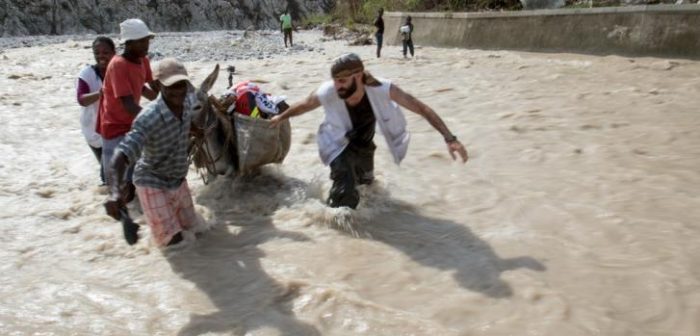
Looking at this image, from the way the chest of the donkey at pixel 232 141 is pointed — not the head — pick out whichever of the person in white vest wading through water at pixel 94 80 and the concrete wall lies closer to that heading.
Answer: the person in white vest wading through water

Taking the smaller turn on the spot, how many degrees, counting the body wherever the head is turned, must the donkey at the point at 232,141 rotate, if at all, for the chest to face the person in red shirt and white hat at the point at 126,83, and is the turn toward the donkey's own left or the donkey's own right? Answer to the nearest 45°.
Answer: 0° — it already faces them

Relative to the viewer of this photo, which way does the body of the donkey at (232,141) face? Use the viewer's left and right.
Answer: facing the viewer and to the left of the viewer

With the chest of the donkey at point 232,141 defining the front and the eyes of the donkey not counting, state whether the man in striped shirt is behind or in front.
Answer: in front

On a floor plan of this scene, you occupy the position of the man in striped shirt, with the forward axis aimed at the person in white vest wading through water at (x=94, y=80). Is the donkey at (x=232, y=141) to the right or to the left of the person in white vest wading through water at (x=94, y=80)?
right

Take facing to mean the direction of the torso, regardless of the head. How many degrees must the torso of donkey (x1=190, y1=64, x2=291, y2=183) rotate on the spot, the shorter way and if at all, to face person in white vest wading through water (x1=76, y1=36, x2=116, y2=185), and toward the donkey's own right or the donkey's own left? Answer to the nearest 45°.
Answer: approximately 45° to the donkey's own right

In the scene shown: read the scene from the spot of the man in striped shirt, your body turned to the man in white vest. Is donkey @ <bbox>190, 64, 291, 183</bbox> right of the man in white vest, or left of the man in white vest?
left

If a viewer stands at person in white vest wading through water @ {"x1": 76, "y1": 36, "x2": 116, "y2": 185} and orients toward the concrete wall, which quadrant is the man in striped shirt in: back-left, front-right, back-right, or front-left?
back-right

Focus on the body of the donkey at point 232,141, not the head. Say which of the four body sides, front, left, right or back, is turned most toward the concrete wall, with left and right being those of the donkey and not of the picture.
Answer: back

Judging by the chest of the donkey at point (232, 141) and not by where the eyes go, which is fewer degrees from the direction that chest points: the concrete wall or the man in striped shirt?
the man in striped shirt

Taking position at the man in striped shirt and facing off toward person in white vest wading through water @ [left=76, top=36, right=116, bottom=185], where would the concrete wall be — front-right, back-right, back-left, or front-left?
front-right

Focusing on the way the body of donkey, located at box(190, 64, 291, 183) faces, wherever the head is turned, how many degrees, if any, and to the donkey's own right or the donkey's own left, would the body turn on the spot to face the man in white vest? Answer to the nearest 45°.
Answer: approximately 90° to the donkey's own left
